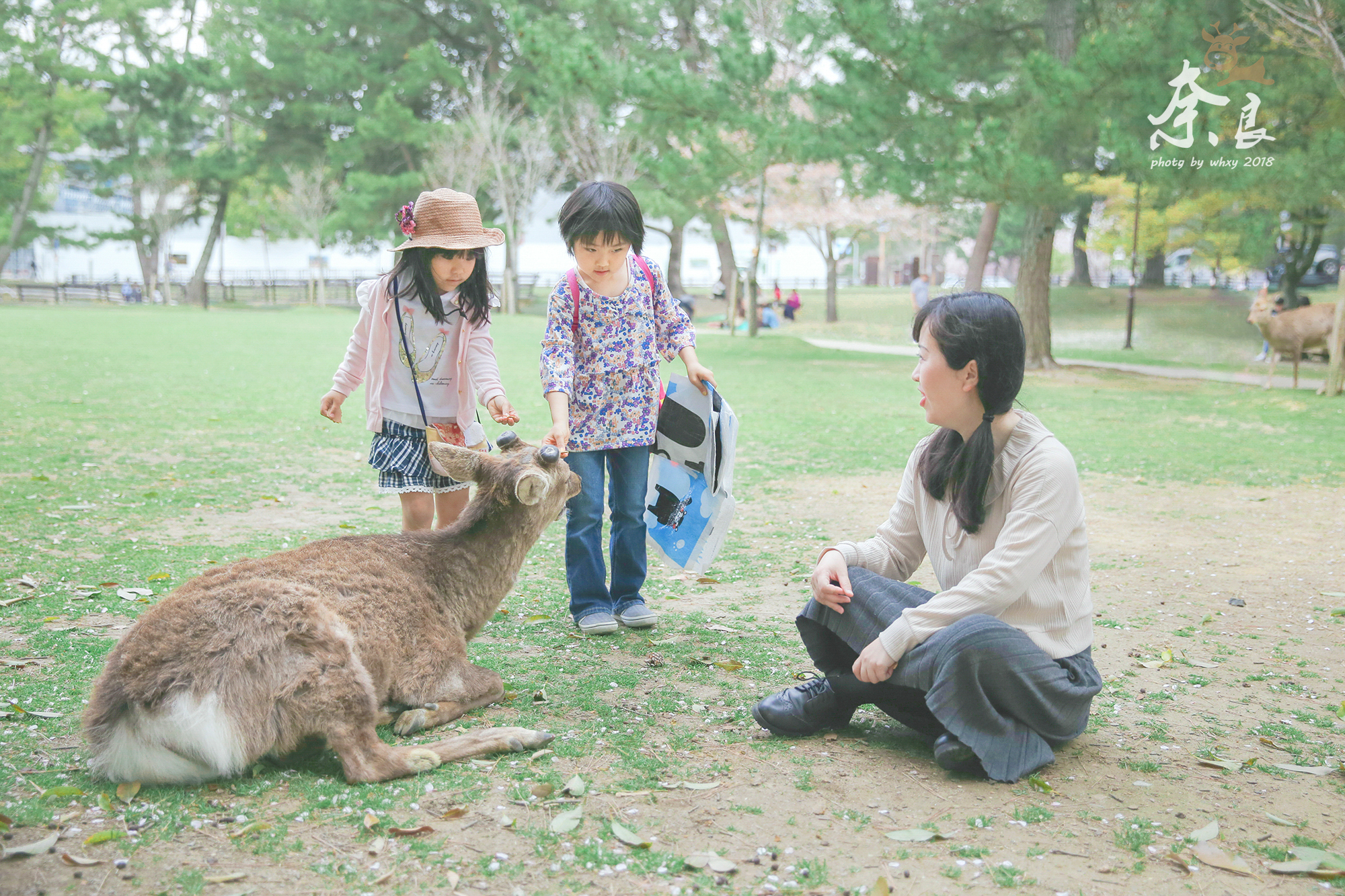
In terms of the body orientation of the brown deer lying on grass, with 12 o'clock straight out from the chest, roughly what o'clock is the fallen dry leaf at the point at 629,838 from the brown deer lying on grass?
The fallen dry leaf is roughly at 3 o'clock from the brown deer lying on grass.

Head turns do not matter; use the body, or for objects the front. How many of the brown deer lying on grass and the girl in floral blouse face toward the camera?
1

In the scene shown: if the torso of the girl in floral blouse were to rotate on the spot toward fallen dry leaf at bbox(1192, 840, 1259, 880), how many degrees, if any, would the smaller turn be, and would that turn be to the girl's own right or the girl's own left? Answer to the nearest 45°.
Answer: approximately 45° to the girl's own left

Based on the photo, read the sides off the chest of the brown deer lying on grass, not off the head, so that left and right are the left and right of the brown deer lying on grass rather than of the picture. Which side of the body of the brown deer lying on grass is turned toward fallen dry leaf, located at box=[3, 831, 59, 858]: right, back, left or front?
back

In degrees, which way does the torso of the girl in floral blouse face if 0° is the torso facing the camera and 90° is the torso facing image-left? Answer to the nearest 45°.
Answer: approximately 0°

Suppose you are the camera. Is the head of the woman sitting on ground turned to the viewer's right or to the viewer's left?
to the viewer's left

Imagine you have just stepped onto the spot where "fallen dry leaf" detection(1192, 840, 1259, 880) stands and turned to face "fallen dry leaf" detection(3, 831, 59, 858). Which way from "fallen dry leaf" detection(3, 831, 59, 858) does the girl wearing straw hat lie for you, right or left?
right

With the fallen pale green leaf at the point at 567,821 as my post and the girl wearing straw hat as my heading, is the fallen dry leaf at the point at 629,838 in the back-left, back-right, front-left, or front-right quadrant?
back-right

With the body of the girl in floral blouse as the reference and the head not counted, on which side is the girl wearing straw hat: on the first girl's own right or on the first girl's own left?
on the first girl's own right

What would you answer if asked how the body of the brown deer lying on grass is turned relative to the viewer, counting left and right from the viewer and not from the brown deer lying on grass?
facing away from the viewer and to the right of the viewer

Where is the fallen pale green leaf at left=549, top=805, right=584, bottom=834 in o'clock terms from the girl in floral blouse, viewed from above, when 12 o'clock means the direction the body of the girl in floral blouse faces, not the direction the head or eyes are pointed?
The fallen pale green leaf is roughly at 12 o'clock from the girl in floral blouse.

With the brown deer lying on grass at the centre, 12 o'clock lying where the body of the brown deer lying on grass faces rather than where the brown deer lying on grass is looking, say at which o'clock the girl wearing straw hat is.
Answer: The girl wearing straw hat is roughly at 11 o'clock from the brown deer lying on grass.

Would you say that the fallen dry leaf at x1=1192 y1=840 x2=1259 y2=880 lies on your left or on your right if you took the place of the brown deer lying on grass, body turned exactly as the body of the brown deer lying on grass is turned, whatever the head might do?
on your right
